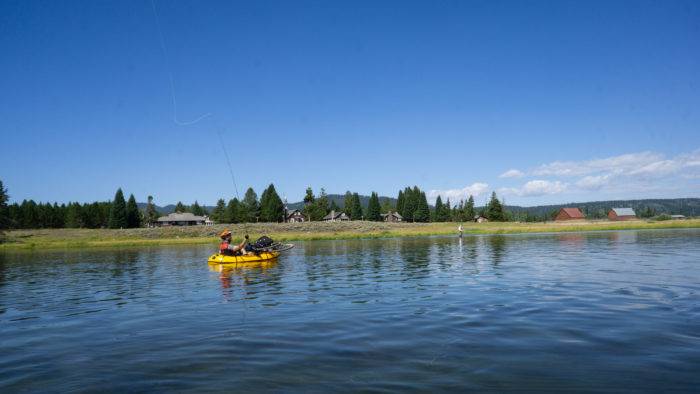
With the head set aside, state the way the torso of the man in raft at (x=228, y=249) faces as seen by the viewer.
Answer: to the viewer's right
